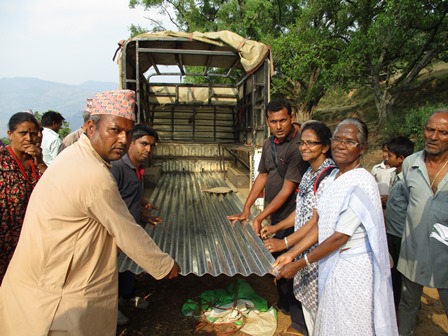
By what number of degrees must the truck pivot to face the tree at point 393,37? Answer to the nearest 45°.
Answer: approximately 45° to its right

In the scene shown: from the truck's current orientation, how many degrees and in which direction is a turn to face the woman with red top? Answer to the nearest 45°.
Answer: approximately 135° to its left

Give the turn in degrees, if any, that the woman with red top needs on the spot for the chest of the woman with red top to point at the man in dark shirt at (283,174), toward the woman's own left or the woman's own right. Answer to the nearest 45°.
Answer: approximately 45° to the woman's own left

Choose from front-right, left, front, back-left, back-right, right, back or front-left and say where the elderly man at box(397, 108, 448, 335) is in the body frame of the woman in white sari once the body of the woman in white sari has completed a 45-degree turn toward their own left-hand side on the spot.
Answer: back-left

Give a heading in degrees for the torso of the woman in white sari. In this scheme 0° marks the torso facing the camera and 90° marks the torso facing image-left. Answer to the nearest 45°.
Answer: approximately 45°

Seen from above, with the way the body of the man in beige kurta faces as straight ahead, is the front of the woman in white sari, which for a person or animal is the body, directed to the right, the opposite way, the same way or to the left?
the opposite way

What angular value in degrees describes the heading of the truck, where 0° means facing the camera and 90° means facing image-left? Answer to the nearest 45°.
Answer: approximately 180°

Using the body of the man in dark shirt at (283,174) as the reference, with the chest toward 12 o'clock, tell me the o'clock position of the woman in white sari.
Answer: The woman in white sari is roughly at 10 o'clock from the man in dark shirt.

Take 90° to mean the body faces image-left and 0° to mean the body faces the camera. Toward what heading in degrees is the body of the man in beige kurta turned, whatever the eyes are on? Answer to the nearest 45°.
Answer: approximately 270°
